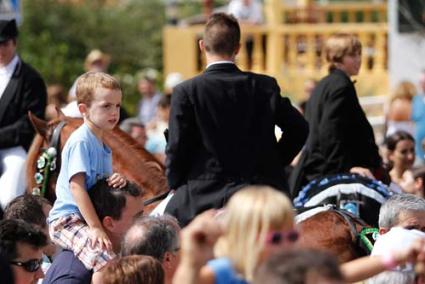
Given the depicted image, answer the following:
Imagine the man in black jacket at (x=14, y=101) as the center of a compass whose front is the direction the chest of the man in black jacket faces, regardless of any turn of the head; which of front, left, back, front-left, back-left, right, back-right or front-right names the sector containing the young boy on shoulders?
front-left

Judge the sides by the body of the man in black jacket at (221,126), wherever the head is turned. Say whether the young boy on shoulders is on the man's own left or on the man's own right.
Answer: on the man's own left

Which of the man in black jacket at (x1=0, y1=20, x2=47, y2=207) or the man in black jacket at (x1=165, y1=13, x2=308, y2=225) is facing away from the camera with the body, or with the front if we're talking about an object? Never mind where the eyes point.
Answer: the man in black jacket at (x1=165, y1=13, x2=308, y2=225)

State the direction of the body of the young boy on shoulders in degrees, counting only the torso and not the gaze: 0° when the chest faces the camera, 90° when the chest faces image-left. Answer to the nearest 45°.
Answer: approximately 315°

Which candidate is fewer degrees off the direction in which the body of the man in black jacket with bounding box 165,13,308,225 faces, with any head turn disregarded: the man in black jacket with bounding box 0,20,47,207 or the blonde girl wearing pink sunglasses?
the man in black jacket

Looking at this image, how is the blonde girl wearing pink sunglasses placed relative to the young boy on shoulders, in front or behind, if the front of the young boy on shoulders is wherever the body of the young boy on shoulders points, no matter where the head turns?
in front

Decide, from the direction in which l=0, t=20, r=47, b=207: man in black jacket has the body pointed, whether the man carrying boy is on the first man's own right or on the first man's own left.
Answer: on the first man's own left

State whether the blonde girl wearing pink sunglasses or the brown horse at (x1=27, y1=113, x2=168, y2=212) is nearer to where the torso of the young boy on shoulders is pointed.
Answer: the blonde girl wearing pink sunglasses

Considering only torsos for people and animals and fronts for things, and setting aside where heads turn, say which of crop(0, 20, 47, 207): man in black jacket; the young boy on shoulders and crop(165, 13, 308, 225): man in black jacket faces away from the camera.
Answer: crop(165, 13, 308, 225): man in black jacket

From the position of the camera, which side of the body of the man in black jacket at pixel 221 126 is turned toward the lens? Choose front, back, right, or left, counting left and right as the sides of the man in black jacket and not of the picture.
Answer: back

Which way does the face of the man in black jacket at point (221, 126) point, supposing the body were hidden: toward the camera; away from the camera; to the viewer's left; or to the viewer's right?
away from the camera
